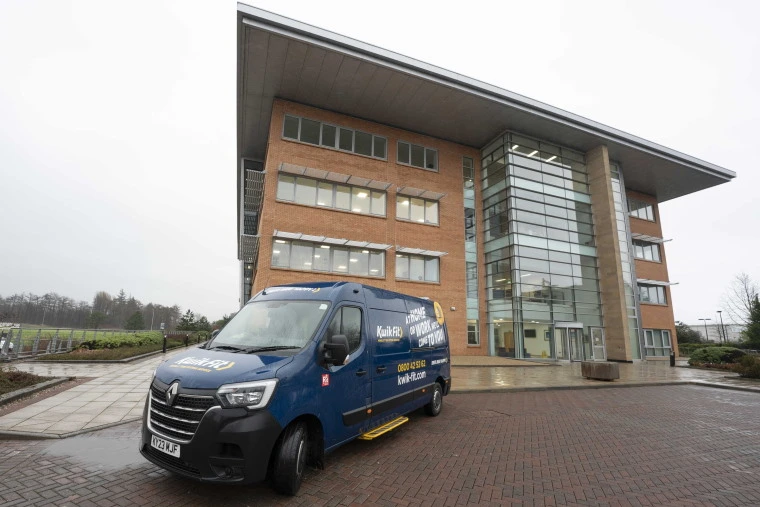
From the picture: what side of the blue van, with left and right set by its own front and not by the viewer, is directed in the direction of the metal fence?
right

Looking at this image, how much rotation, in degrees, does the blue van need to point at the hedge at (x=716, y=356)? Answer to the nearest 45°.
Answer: approximately 180°

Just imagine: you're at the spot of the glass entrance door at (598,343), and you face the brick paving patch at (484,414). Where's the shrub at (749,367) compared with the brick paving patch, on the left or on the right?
left

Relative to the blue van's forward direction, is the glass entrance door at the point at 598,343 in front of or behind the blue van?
behind

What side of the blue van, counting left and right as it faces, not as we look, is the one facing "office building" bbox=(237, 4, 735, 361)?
back

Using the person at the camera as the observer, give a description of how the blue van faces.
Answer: facing the viewer and to the left of the viewer

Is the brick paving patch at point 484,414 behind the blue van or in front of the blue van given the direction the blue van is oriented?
behind

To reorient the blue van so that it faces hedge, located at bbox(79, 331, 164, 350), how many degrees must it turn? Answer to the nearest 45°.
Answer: approximately 90° to its right

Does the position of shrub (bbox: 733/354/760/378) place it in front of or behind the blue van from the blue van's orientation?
behind
